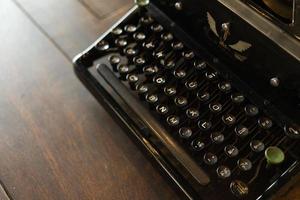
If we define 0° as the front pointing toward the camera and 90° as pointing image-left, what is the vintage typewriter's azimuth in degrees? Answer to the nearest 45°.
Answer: approximately 45°
